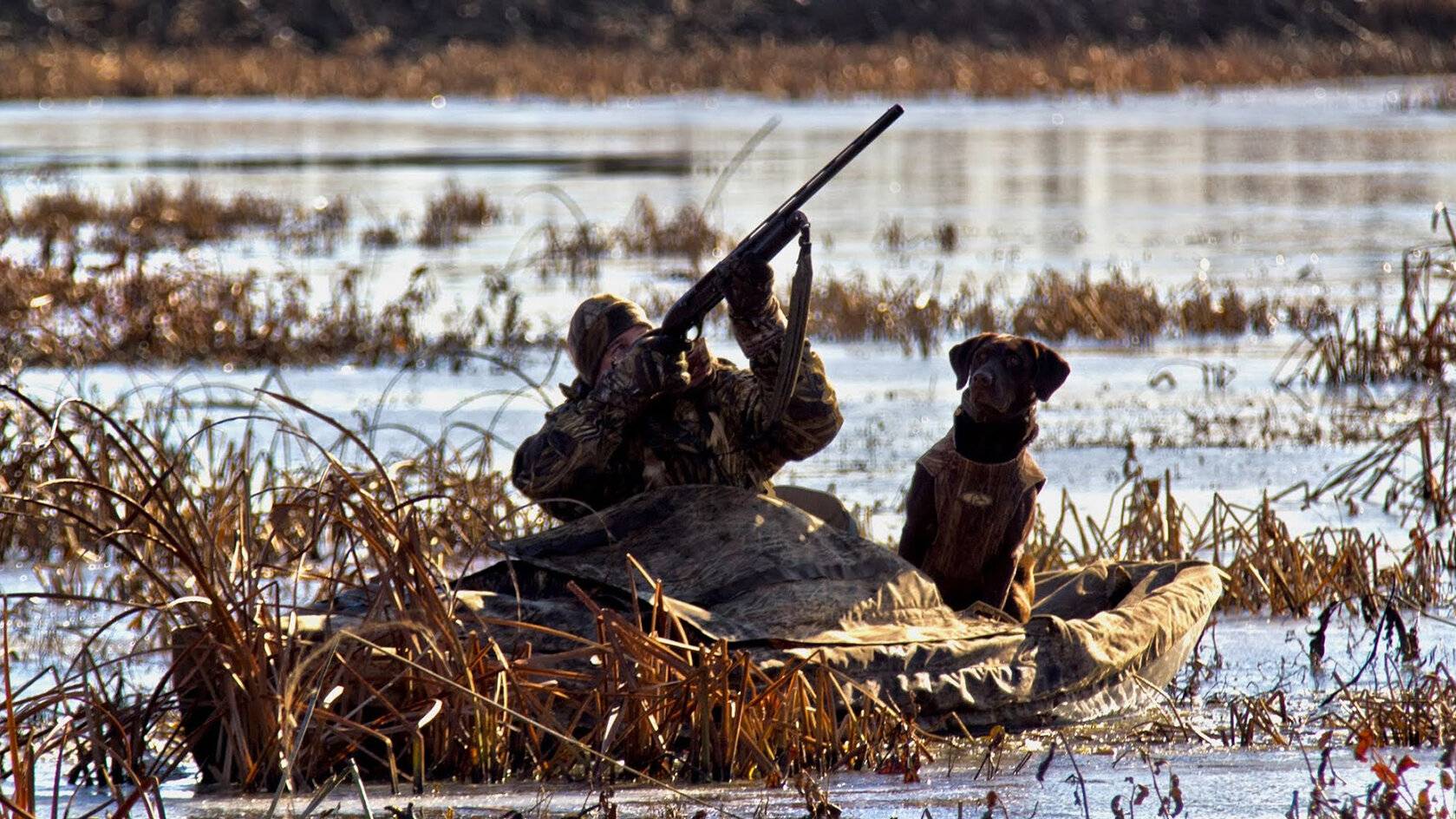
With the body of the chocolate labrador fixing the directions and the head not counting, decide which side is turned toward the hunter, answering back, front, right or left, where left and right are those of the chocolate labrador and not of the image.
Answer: right

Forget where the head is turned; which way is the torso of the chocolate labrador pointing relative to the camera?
toward the camera

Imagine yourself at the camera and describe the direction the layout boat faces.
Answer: facing to the right of the viewer
